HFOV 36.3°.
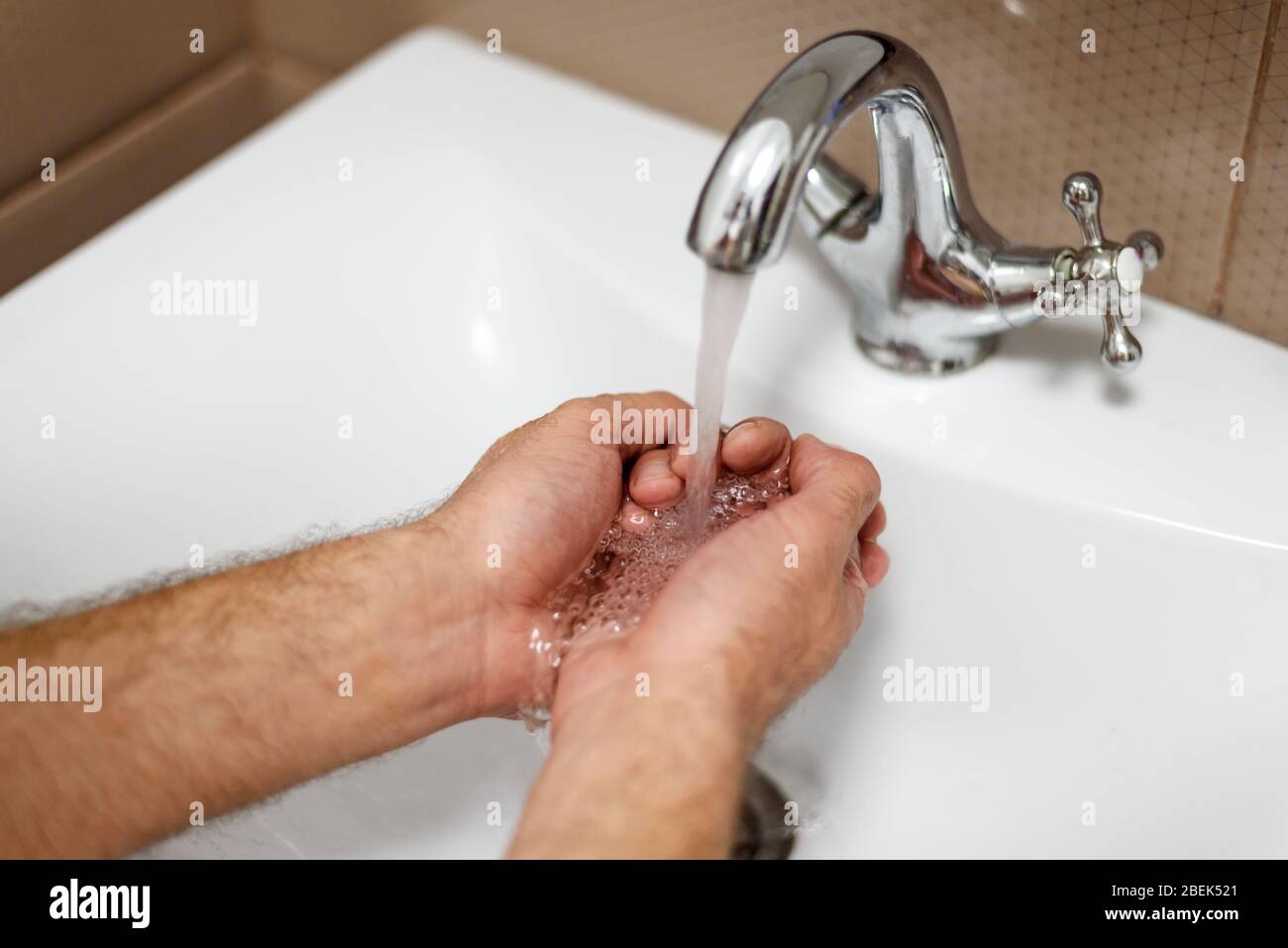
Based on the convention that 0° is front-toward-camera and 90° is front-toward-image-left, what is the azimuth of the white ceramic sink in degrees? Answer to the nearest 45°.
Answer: approximately 45°

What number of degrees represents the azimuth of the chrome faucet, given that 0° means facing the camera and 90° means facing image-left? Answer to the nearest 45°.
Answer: approximately 45°
